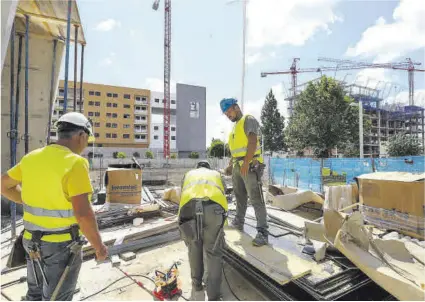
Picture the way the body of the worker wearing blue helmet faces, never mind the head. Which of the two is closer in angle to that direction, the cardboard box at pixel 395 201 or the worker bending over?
the worker bending over

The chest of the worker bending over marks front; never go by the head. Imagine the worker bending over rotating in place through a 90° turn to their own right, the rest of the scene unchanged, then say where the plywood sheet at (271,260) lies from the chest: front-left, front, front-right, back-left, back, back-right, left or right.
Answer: front

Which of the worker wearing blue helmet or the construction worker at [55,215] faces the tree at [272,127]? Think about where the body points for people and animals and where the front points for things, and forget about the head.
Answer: the construction worker

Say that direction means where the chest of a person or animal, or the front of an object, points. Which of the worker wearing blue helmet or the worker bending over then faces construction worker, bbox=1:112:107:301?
the worker wearing blue helmet

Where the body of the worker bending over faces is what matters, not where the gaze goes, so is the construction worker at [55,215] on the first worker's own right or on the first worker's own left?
on the first worker's own left

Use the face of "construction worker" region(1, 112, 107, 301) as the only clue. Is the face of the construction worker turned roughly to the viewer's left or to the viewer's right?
to the viewer's right

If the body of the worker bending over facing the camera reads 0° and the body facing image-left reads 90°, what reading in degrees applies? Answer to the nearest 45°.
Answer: approximately 180°

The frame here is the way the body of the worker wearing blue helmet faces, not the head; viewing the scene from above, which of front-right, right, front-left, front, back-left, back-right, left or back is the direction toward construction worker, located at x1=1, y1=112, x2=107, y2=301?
front

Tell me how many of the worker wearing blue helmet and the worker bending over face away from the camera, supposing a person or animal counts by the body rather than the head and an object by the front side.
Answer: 1

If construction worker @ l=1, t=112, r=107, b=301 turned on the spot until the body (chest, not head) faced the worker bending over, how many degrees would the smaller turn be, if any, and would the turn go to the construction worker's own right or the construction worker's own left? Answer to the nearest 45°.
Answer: approximately 45° to the construction worker's own right

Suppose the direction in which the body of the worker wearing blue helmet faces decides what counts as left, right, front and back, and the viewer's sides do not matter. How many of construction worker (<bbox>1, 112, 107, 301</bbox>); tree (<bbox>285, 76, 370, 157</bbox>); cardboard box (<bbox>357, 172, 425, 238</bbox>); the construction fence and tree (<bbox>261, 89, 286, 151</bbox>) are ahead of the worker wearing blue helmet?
1

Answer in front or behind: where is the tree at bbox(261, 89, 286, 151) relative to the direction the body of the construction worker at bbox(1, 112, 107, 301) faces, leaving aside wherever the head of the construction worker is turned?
in front

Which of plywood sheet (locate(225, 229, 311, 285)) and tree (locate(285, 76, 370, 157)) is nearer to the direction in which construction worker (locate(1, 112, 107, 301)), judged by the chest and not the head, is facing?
the tree

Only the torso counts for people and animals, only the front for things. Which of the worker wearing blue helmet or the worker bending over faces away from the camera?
the worker bending over

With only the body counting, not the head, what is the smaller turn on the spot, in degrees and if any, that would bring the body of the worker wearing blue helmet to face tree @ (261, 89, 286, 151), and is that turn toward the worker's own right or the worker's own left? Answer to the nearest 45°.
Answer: approximately 135° to the worker's own right

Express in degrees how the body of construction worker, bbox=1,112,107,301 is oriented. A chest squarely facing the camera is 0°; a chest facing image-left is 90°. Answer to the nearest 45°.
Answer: approximately 225°
